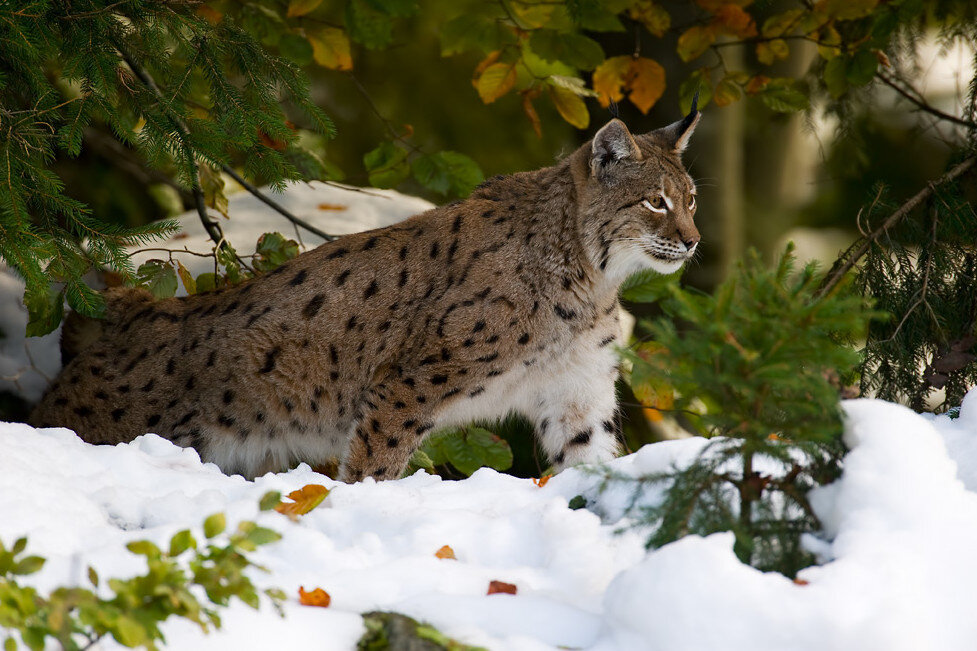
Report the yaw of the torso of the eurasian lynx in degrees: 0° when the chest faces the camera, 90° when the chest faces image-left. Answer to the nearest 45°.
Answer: approximately 270°

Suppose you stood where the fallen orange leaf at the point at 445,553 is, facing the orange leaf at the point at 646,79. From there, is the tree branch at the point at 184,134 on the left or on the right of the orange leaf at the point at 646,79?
left
